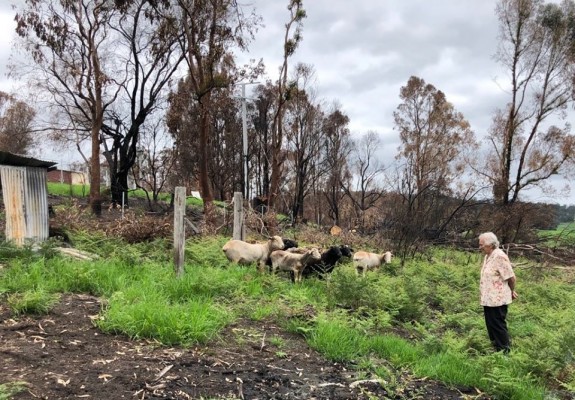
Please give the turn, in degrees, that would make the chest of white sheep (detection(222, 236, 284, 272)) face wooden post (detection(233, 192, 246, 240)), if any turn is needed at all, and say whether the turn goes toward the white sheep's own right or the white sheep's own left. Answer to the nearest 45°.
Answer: approximately 90° to the white sheep's own left

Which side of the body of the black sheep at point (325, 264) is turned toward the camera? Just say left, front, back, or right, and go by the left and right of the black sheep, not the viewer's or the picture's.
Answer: right

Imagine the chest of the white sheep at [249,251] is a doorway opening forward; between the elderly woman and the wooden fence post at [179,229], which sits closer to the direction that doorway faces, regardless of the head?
the elderly woman

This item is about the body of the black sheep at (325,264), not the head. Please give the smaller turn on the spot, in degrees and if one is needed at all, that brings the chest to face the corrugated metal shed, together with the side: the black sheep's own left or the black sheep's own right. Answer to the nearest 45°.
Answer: approximately 180°

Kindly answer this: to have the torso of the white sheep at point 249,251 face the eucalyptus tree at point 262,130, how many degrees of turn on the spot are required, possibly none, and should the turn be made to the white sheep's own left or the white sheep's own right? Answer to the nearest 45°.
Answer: approximately 90° to the white sheep's own left

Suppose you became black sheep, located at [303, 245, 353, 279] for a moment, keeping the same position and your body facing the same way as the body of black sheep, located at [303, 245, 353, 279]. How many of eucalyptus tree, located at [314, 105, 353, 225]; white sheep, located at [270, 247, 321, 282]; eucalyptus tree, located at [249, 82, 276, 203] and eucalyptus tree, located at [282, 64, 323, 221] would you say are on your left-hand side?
3

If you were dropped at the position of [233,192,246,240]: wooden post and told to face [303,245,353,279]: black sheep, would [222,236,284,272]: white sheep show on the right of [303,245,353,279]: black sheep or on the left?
right

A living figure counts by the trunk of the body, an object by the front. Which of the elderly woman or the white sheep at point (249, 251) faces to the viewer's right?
the white sheep

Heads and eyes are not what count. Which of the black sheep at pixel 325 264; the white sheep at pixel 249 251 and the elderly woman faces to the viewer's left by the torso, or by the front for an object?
the elderly woman

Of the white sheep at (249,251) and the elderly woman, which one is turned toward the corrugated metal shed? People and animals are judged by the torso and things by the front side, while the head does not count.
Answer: the elderly woman

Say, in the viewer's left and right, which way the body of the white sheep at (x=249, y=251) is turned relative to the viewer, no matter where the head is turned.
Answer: facing to the right of the viewer

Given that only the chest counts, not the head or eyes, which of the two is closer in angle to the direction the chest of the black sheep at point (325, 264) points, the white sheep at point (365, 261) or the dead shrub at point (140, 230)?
the white sheep

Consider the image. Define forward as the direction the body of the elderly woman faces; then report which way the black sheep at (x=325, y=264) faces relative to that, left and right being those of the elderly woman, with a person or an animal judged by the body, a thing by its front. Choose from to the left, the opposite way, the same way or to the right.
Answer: the opposite way

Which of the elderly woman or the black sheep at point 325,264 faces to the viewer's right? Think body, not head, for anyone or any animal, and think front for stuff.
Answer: the black sheep

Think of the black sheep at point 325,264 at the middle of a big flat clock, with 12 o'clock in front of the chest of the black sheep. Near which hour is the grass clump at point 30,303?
The grass clump is roughly at 4 o'clock from the black sheep.

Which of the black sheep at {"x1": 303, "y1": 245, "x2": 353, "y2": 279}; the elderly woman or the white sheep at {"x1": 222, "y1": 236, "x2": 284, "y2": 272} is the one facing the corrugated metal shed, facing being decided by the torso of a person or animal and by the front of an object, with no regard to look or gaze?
the elderly woman

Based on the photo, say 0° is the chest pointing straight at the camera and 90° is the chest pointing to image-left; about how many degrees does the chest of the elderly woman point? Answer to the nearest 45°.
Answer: approximately 90°
